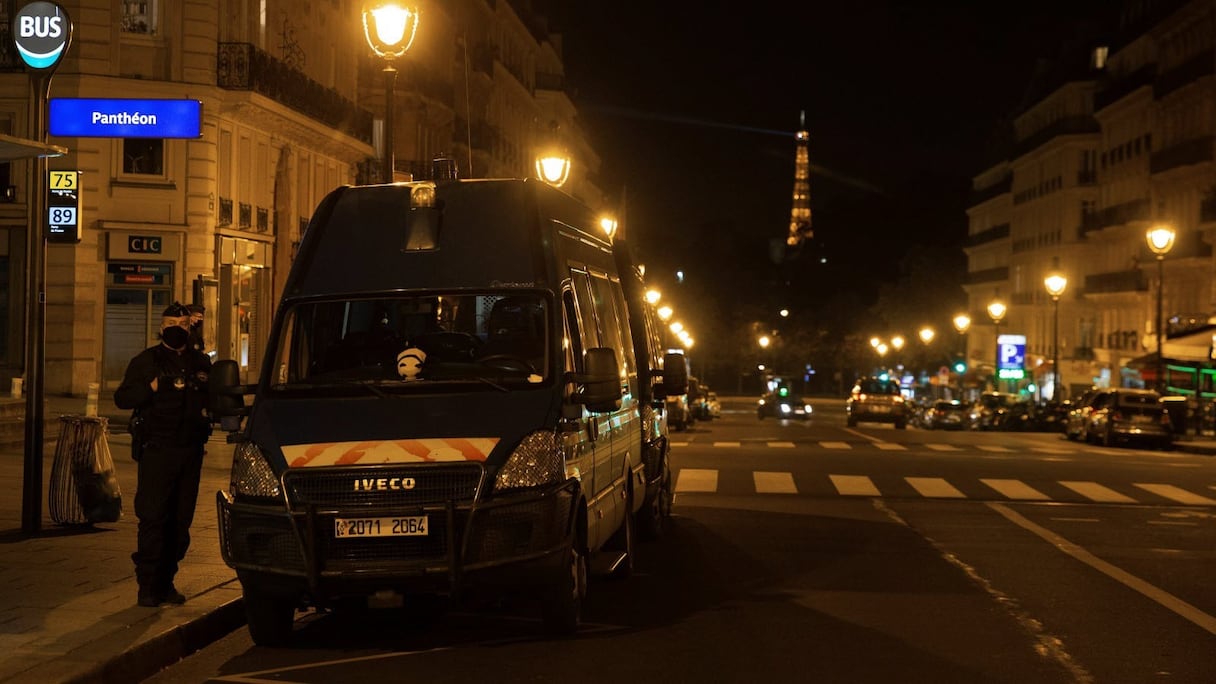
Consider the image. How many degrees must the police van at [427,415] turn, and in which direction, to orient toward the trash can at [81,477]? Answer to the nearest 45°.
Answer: approximately 135° to its right

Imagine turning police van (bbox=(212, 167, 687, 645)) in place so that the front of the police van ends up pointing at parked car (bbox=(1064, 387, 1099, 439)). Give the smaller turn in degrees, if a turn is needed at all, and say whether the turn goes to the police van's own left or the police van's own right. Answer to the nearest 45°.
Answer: approximately 135° to the police van's own left

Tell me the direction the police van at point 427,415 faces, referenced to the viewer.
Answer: facing the viewer

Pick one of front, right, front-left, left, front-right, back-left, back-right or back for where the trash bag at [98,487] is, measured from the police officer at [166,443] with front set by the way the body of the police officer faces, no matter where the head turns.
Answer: back

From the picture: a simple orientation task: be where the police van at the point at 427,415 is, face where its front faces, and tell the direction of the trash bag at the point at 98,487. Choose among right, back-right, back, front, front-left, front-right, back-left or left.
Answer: back-right

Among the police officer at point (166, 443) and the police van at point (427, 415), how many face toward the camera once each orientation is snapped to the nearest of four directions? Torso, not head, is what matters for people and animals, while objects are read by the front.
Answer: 2
